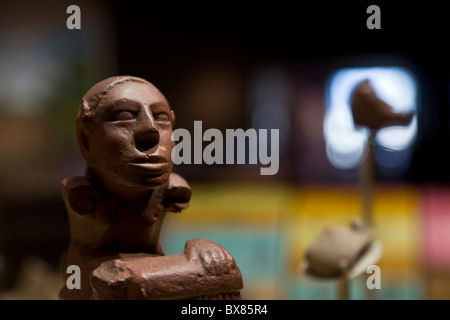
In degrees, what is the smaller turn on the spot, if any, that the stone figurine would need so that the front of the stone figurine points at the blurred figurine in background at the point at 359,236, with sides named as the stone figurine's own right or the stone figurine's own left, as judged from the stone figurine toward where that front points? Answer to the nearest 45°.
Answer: approximately 90° to the stone figurine's own left

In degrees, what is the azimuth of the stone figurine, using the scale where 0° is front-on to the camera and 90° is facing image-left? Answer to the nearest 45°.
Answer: approximately 315°
